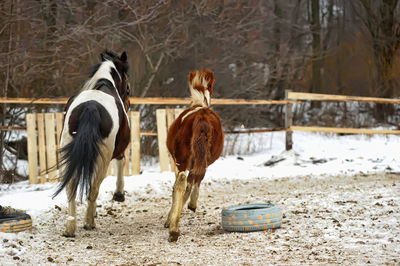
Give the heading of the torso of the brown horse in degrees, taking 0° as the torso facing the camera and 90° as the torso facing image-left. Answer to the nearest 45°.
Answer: approximately 180°

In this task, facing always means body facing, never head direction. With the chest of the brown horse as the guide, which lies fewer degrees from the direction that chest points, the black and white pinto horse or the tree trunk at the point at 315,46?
the tree trunk

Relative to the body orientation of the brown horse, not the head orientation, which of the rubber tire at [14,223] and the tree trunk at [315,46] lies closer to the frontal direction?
the tree trunk

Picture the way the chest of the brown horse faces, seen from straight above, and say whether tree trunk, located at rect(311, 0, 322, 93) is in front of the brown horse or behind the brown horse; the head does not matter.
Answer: in front

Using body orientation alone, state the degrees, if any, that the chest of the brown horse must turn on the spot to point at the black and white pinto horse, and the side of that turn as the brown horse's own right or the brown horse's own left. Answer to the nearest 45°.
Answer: approximately 90° to the brown horse's own left

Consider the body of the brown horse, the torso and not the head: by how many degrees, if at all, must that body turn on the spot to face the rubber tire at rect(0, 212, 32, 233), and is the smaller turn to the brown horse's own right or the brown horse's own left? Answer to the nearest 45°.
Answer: approximately 90° to the brown horse's own left
